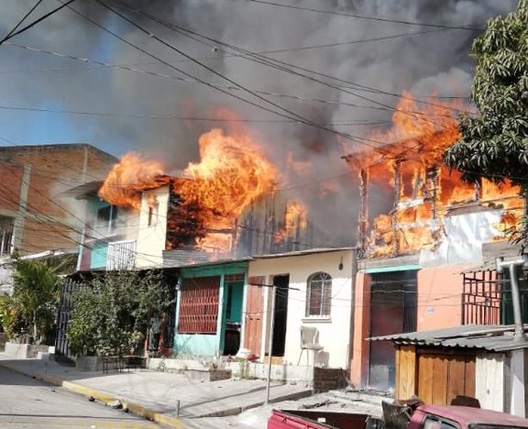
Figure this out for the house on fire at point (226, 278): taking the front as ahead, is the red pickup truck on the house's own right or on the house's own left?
on the house's own left

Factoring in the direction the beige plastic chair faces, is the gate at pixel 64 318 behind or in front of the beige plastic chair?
behind

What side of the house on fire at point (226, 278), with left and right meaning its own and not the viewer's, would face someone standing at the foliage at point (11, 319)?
right

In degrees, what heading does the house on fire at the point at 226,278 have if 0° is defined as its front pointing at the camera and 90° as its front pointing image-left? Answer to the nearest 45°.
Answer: approximately 45°

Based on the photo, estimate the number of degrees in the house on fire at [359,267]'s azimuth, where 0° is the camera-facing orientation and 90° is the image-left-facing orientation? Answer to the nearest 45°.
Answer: approximately 45°
